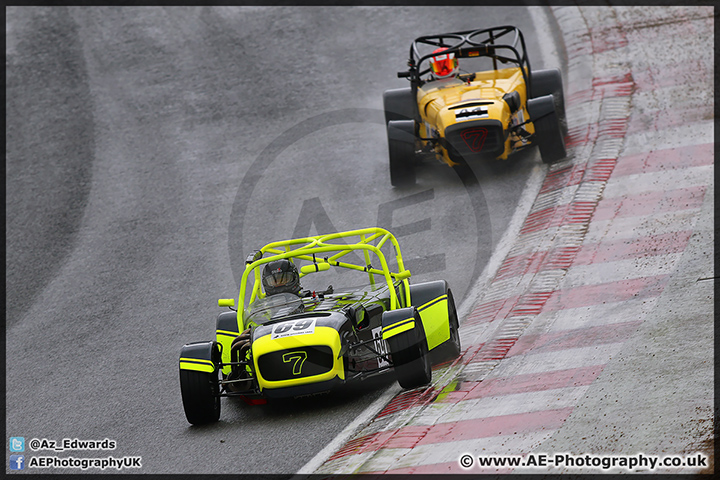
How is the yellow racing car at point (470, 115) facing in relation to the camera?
toward the camera

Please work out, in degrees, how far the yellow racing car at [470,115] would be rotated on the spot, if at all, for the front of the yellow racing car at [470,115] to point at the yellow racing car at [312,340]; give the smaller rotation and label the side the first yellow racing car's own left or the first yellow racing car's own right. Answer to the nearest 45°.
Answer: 0° — it already faces it
